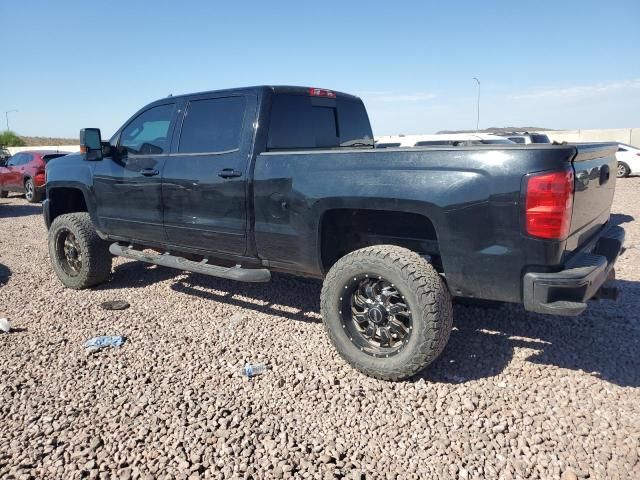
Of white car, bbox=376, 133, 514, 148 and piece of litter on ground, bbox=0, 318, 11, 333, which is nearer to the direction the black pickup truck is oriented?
the piece of litter on ground

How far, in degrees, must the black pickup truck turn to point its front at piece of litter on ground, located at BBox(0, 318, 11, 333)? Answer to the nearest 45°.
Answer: approximately 45° to its left

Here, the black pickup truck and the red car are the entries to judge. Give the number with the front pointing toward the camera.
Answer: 0

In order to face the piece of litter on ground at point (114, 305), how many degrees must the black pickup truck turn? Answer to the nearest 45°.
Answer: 0° — it already faces it

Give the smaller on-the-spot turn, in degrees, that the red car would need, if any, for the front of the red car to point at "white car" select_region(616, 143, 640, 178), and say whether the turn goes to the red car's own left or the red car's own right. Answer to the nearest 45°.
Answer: approximately 135° to the red car's own right

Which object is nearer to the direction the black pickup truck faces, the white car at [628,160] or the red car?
the red car

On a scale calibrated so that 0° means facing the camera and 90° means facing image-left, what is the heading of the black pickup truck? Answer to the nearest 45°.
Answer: approximately 135°

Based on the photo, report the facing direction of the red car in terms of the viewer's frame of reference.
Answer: facing away from the viewer and to the left of the viewer

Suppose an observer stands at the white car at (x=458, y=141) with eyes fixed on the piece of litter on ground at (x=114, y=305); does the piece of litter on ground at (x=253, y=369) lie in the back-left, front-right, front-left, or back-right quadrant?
front-left

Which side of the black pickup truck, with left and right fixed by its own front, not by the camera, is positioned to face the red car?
front
